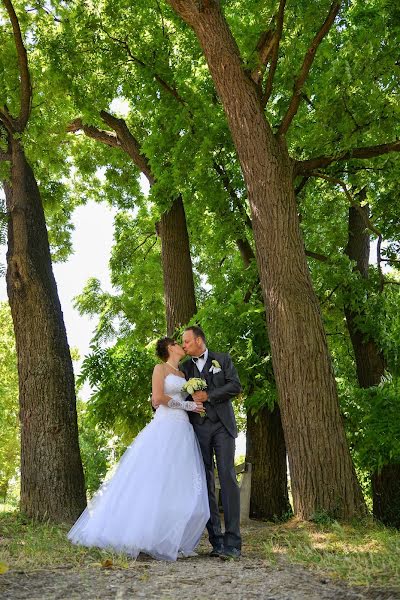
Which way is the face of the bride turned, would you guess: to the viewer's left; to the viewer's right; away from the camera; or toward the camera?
to the viewer's right

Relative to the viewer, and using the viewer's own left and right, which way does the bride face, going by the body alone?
facing the viewer and to the right of the viewer

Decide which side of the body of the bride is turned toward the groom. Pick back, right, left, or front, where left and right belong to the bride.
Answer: front

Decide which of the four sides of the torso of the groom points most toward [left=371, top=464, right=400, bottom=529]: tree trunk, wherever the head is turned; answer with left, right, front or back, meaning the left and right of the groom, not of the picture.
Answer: back

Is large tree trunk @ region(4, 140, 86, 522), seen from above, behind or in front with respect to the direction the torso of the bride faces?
behind

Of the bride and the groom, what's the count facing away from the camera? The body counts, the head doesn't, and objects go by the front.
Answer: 0

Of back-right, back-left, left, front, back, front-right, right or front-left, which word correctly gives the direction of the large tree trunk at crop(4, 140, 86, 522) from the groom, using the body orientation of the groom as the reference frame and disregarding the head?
right

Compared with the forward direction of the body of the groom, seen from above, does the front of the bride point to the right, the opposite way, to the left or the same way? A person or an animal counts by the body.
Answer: to the left

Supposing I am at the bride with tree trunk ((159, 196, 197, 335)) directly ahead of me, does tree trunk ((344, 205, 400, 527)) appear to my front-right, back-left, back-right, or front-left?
front-right

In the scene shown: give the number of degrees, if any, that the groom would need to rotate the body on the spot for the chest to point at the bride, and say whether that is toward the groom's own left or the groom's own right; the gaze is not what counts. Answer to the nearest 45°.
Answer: approximately 45° to the groom's own right

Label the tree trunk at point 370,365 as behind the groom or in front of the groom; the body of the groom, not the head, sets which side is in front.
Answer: behind

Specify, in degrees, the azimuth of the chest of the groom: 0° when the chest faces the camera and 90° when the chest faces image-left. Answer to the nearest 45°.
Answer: approximately 45°
